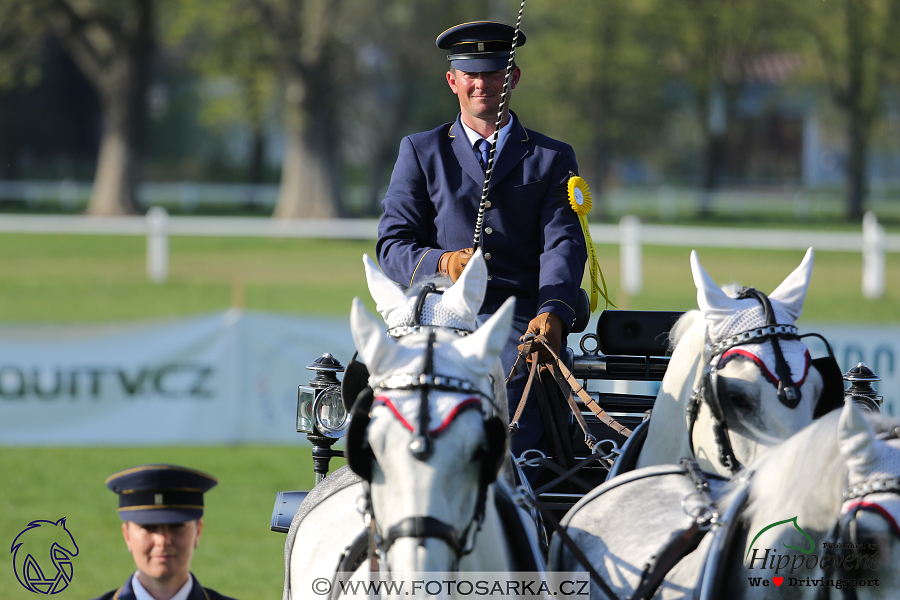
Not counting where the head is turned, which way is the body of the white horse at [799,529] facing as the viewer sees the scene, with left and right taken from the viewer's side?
facing the viewer and to the right of the viewer

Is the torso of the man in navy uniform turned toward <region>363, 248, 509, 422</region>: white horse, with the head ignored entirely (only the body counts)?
yes

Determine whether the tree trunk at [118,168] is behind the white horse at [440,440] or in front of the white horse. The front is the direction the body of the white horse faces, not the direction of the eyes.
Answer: behind

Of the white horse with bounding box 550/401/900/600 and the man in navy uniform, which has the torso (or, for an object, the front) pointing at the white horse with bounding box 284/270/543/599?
the man in navy uniform

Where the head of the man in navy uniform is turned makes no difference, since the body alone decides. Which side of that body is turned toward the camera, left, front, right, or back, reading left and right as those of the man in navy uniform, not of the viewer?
front

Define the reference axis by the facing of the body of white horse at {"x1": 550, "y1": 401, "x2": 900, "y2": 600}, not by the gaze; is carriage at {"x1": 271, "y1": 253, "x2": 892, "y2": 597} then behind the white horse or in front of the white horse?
behind

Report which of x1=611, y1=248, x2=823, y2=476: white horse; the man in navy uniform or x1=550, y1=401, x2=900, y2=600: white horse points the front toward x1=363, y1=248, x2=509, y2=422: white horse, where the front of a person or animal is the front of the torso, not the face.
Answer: the man in navy uniform

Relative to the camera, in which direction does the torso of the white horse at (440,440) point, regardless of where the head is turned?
toward the camera

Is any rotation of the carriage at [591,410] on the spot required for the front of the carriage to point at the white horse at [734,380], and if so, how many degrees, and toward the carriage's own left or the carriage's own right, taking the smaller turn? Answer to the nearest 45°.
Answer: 0° — it already faces it

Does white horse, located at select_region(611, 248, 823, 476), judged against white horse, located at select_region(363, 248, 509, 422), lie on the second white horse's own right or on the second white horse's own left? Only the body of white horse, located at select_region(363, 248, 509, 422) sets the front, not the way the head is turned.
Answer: on the second white horse's own left

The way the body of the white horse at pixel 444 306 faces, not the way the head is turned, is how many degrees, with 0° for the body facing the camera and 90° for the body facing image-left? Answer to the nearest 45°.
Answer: approximately 0°

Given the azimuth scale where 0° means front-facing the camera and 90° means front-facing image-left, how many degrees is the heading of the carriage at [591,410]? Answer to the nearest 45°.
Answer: approximately 0°

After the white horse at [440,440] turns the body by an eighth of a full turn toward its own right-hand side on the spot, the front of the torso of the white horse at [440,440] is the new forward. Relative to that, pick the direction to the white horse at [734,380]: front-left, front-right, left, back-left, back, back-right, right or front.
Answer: back

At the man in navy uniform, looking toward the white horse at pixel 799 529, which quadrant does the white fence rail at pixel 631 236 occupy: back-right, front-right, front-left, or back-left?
back-left

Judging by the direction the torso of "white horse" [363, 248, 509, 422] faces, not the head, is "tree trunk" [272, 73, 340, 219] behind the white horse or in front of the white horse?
behind

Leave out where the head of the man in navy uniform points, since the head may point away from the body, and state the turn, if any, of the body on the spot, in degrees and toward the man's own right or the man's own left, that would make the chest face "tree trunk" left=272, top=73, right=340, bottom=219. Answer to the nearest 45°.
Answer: approximately 180°

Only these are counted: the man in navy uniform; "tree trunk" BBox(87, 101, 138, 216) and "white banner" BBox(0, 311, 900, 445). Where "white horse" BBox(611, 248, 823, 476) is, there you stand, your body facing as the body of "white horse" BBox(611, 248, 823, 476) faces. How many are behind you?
3

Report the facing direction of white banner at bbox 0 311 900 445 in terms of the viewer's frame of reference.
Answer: facing the viewer
